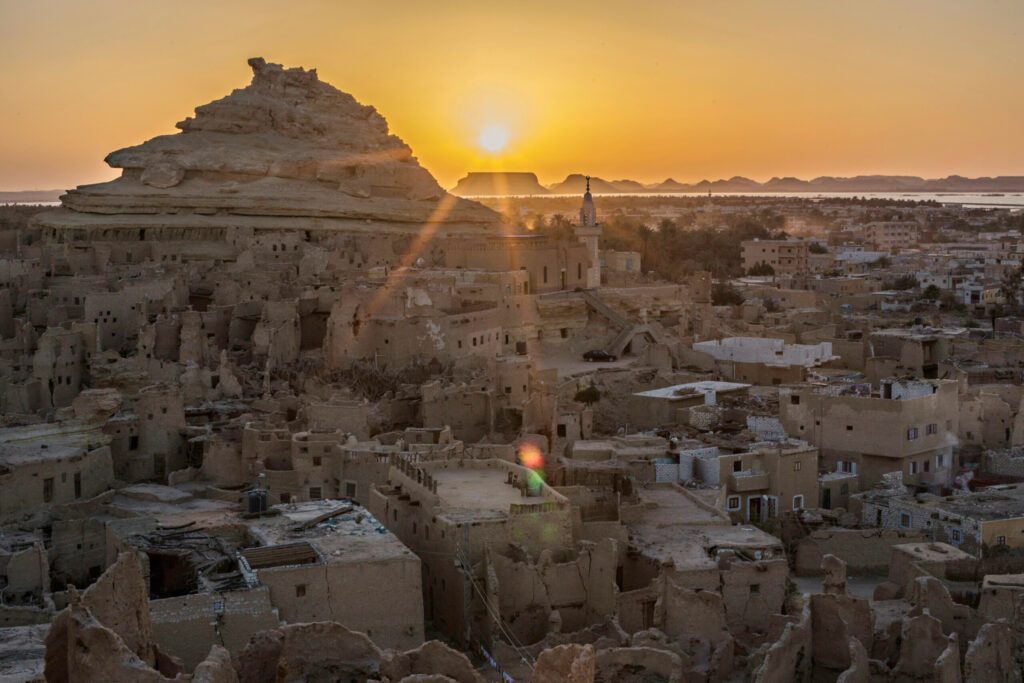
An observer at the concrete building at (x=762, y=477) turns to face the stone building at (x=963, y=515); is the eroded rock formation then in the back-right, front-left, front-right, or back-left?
back-left

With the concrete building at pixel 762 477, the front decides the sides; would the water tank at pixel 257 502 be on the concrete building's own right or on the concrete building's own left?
on the concrete building's own right

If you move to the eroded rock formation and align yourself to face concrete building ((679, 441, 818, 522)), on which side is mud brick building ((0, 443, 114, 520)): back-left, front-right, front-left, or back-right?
front-right

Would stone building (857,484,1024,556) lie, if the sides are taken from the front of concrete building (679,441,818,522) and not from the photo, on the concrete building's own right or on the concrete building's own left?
on the concrete building's own left

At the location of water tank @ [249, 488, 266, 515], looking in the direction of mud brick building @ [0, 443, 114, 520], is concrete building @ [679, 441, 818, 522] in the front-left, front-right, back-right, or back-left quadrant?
back-right

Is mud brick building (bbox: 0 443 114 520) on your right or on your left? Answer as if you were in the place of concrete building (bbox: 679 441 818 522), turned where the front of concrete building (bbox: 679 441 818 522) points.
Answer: on your right

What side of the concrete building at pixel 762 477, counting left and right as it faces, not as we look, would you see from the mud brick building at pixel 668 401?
back

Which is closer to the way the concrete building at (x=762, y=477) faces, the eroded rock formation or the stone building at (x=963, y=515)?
the stone building

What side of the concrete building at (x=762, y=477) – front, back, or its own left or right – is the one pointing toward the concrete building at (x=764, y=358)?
back

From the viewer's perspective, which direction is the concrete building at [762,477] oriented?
toward the camera

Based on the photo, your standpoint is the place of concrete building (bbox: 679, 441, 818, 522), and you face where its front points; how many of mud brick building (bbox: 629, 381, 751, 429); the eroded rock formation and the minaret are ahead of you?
0

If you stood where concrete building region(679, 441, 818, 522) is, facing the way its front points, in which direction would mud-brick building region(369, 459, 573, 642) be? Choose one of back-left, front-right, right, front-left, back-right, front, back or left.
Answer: front-right

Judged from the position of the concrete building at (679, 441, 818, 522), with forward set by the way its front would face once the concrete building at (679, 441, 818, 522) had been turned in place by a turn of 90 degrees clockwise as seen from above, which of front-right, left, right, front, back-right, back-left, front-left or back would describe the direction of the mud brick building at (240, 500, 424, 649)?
front-left

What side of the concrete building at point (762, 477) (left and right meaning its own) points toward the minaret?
back

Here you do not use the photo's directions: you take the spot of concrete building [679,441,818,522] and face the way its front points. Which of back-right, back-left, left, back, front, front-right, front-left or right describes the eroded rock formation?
back-right
